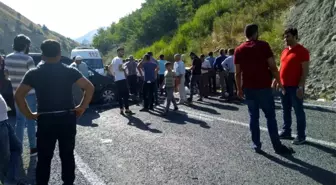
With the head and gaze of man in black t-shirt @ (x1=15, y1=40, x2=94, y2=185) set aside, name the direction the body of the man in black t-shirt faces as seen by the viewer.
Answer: away from the camera

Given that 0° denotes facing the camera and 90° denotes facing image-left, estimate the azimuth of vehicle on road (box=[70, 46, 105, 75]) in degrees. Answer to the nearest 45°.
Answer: approximately 315°

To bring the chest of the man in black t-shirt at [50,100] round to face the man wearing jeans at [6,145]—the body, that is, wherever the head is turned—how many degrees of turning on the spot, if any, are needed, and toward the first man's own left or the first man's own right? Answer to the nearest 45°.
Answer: approximately 45° to the first man's own left

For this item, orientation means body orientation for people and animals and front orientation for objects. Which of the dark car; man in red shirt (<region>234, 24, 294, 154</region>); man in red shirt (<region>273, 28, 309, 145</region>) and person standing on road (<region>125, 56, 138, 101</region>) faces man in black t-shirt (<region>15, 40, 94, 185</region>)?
man in red shirt (<region>273, 28, 309, 145</region>)

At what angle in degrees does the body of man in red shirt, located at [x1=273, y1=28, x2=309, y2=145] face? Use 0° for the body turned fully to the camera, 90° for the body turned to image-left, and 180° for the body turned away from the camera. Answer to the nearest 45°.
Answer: approximately 45°

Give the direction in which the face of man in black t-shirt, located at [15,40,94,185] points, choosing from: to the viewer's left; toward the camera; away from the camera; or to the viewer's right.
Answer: away from the camera

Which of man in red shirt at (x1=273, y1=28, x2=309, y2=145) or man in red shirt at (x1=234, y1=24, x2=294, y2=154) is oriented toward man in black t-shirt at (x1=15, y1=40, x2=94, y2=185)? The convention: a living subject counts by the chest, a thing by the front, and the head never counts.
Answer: man in red shirt at (x1=273, y1=28, x2=309, y2=145)
